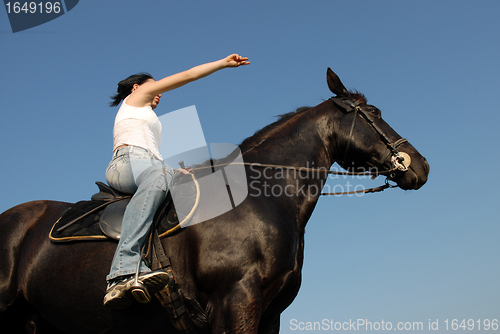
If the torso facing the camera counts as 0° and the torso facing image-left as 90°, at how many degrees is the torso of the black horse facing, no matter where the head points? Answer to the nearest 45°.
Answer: approximately 270°
